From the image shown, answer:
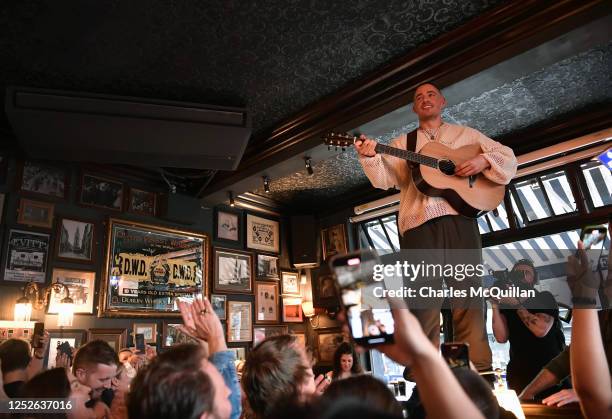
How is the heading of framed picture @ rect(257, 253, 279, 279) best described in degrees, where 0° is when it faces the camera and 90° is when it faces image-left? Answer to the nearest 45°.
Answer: approximately 315°

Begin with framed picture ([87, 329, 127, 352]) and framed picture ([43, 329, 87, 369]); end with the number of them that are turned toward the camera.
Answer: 2

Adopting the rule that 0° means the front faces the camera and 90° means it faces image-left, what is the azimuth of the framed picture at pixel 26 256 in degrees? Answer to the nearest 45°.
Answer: approximately 0°

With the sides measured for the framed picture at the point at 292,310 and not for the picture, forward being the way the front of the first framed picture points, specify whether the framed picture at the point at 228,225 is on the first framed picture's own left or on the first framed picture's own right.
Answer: on the first framed picture's own right

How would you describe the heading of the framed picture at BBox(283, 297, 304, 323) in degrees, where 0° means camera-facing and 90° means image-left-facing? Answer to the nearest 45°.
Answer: approximately 0°

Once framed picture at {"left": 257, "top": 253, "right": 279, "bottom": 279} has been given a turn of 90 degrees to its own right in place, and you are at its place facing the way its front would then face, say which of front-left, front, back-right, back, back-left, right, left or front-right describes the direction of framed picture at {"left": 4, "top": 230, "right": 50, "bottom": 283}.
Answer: front

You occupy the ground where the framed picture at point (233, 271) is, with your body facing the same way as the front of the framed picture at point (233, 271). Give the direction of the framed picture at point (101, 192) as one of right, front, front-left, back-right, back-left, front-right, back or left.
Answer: right

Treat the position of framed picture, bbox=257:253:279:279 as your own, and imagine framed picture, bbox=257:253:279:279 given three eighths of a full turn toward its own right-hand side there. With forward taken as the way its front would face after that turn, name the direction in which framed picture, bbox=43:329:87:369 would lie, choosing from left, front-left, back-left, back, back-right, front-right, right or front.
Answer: front-left
